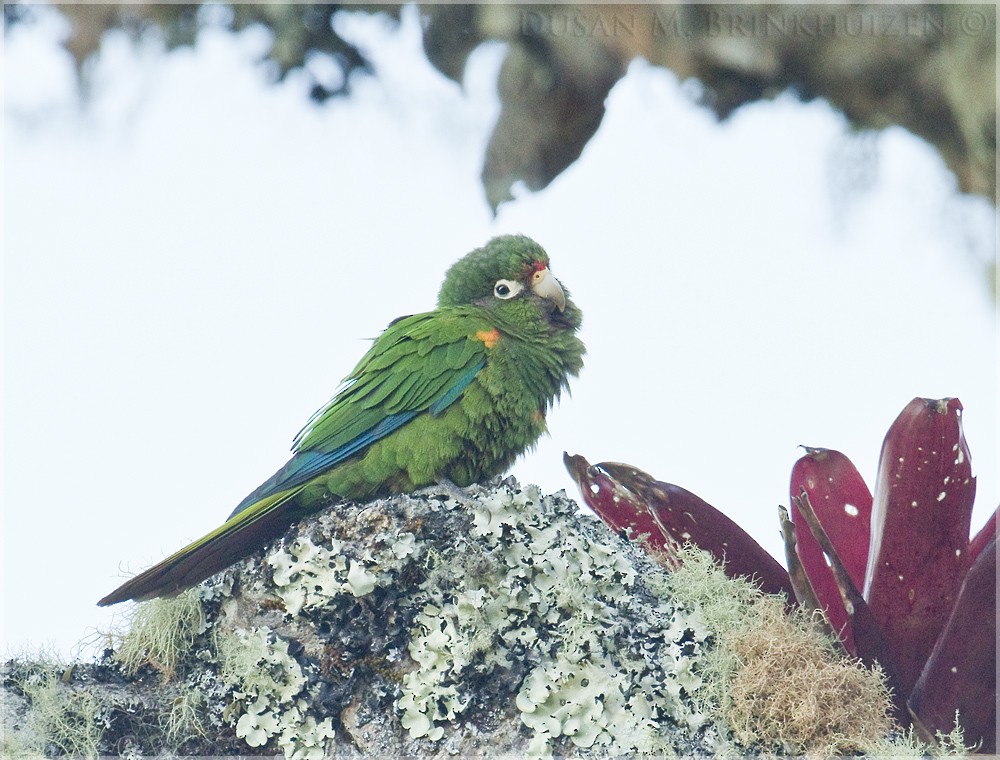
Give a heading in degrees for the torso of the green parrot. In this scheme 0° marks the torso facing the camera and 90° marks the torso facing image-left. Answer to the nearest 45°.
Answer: approximately 270°
